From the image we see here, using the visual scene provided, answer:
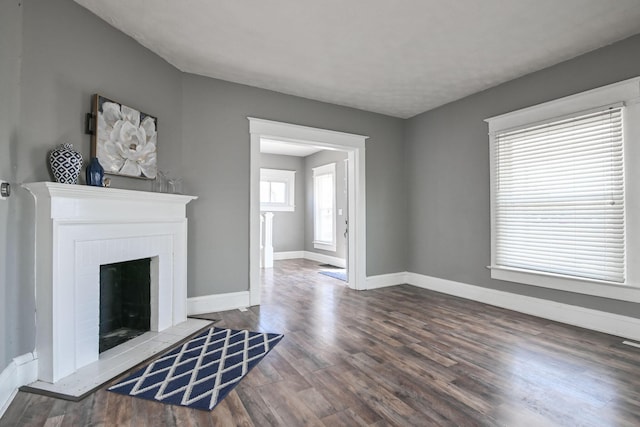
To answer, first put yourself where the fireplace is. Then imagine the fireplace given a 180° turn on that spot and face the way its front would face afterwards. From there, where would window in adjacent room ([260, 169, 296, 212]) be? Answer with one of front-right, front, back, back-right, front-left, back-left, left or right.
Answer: right

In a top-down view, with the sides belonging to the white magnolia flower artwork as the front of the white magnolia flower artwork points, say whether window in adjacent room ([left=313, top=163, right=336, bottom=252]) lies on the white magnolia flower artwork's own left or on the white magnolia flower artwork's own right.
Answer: on the white magnolia flower artwork's own left

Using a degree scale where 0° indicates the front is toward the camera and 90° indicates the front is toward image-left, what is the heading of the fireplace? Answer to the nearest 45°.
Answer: approximately 315°

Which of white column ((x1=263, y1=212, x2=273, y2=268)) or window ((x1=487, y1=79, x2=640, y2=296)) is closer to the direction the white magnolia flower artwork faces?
the window

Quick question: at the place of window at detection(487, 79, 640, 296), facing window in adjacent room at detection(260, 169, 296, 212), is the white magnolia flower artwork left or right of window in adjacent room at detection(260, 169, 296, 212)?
left

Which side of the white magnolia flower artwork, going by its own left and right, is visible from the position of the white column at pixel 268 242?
left

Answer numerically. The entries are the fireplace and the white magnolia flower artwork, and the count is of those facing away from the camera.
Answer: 0

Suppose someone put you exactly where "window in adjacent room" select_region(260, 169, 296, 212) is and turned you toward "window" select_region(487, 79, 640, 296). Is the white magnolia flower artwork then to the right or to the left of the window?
right

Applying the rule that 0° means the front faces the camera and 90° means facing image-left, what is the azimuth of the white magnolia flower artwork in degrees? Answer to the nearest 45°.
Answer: approximately 315°

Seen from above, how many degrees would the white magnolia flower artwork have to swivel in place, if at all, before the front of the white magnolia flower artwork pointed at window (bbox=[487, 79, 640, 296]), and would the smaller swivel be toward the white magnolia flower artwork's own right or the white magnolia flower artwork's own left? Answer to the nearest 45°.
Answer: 0° — it already faces it
